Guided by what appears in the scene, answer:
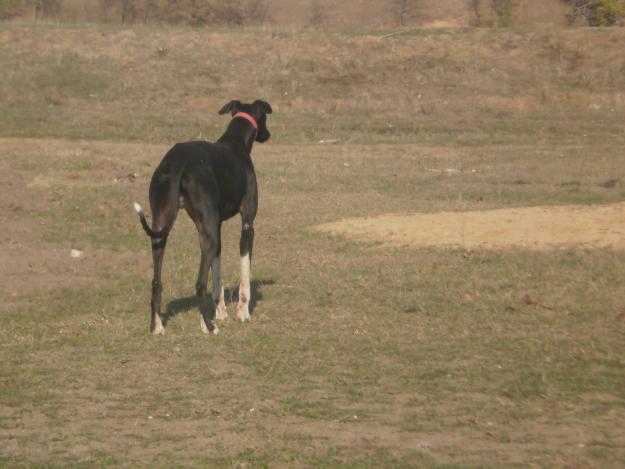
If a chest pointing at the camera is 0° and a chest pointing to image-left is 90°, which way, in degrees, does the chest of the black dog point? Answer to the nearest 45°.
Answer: approximately 225°

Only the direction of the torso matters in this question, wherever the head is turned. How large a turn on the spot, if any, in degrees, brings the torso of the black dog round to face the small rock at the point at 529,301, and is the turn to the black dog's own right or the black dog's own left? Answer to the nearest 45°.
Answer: approximately 45° to the black dog's own right
